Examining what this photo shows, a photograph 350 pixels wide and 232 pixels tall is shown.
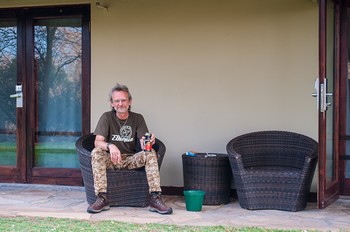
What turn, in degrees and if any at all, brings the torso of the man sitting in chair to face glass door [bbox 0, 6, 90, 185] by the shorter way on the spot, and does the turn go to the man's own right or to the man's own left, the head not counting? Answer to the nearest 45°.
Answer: approximately 135° to the man's own right

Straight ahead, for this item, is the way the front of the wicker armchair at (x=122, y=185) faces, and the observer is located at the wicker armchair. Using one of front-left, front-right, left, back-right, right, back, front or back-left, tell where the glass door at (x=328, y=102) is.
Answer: left

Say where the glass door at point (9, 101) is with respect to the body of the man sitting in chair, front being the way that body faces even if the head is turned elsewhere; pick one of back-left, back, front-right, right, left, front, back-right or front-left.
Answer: back-right

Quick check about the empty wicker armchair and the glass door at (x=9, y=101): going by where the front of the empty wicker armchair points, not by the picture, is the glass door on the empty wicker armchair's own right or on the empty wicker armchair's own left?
on the empty wicker armchair's own right

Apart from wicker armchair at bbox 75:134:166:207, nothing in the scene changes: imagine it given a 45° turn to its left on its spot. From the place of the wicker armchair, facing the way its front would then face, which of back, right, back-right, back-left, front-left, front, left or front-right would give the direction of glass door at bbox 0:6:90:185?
back

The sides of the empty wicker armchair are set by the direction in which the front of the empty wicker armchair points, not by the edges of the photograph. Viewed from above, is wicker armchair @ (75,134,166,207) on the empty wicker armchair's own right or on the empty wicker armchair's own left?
on the empty wicker armchair's own right

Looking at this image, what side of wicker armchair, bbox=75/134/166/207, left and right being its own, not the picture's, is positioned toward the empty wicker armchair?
left

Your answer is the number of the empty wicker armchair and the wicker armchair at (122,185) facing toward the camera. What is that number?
2
